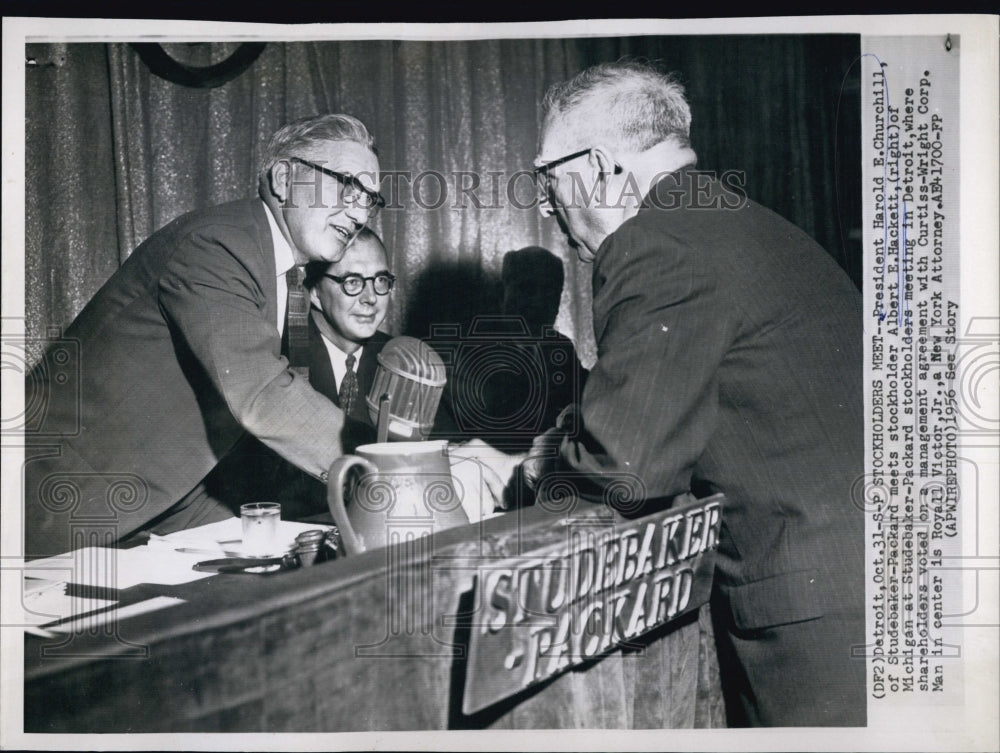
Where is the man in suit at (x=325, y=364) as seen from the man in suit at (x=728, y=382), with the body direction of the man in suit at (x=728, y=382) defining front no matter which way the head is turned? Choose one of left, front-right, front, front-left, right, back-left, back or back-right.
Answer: front-left

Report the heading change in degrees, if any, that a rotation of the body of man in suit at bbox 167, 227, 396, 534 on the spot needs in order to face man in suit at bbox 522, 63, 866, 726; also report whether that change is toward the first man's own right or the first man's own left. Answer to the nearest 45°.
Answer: approximately 45° to the first man's own left

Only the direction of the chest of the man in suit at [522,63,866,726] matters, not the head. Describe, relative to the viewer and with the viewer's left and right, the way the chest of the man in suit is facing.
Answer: facing away from the viewer and to the left of the viewer

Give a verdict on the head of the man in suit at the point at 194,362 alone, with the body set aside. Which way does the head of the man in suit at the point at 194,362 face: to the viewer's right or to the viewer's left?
to the viewer's right

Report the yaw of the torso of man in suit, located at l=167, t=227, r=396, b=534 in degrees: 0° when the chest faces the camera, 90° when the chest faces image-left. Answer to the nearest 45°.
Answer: approximately 315°

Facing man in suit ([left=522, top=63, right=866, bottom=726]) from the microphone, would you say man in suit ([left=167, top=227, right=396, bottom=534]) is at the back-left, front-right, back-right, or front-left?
back-left

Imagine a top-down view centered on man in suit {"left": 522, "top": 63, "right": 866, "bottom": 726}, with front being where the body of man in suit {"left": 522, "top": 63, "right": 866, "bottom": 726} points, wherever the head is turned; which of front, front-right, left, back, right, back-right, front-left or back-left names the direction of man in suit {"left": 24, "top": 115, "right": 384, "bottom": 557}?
front-left

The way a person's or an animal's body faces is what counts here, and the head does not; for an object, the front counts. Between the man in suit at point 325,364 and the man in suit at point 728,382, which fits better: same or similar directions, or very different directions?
very different directions
